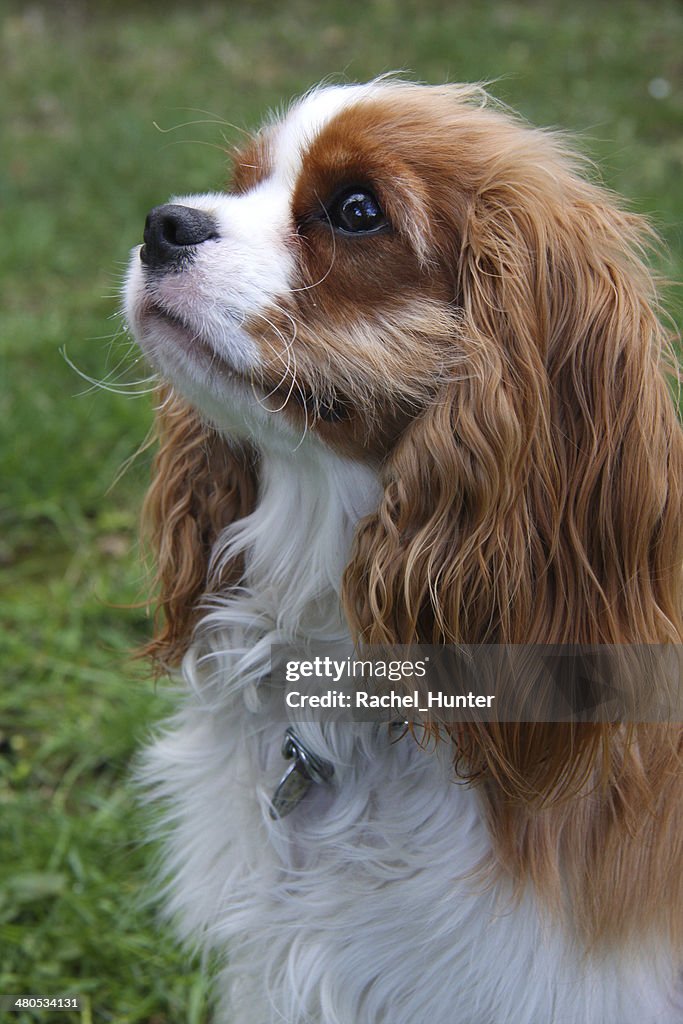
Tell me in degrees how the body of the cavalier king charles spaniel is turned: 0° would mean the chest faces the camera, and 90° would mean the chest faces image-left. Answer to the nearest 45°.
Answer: approximately 45°
